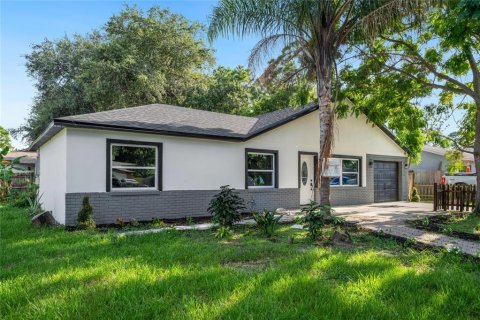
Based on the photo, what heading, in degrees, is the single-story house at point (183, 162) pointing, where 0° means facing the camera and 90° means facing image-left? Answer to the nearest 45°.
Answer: approximately 315°

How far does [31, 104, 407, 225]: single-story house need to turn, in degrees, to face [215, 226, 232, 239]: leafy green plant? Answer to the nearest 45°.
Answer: approximately 45° to its right

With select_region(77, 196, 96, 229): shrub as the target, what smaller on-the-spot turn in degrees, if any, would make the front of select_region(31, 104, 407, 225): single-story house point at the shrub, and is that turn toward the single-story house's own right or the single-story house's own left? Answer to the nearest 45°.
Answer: approximately 90° to the single-story house's own right

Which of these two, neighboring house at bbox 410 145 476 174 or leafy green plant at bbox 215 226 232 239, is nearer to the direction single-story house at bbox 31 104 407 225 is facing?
the leafy green plant

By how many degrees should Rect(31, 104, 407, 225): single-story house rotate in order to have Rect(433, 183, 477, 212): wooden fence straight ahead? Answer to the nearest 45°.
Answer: approximately 45° to its left

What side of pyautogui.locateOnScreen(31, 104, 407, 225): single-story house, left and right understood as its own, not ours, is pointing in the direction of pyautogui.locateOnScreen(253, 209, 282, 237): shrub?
front
